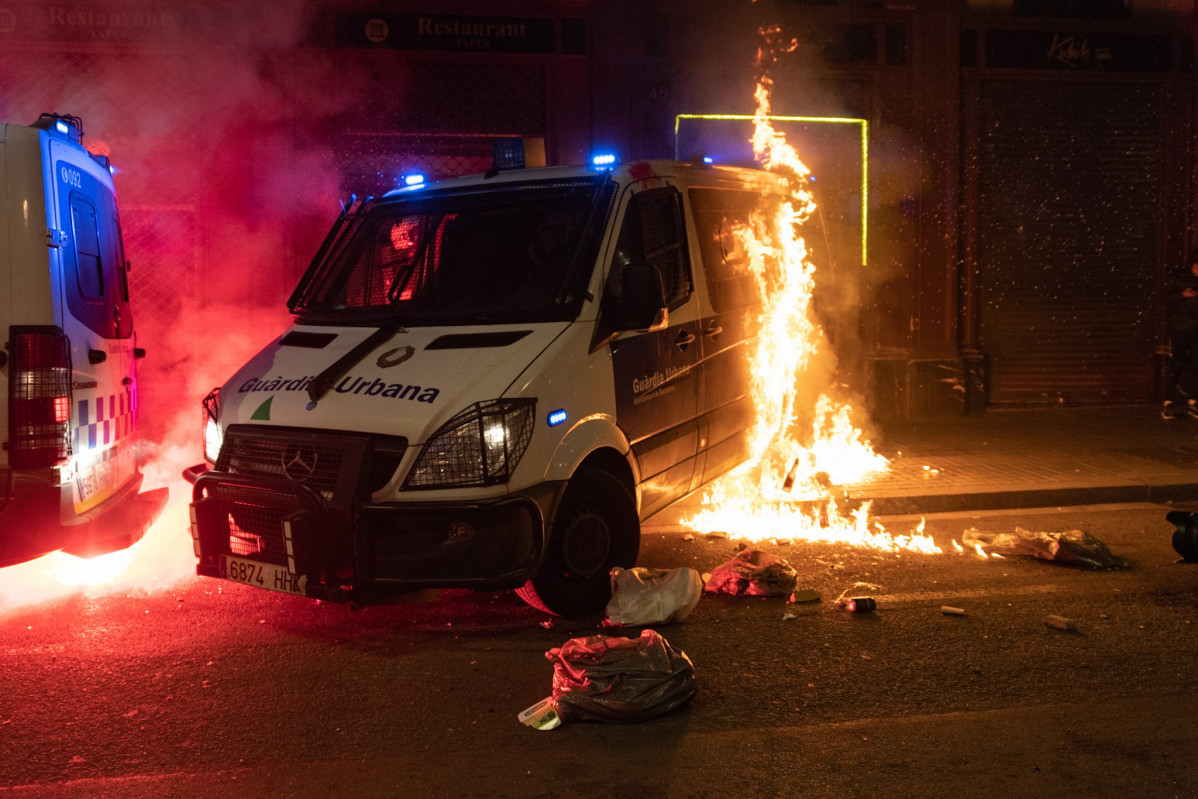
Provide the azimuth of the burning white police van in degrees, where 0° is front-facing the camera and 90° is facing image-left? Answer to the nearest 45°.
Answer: approximately 45°

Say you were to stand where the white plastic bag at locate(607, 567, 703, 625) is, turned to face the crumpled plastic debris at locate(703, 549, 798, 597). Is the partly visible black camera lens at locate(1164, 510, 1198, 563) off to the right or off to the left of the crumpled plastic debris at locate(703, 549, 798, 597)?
right

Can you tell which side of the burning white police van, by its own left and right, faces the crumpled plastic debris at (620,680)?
left

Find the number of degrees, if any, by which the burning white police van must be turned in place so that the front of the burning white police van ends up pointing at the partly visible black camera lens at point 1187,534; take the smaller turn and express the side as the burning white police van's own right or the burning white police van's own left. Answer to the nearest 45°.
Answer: approximately 135° to the burning white police van's own left
